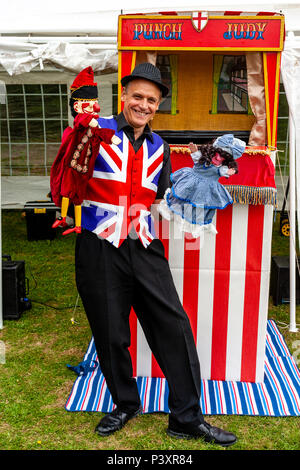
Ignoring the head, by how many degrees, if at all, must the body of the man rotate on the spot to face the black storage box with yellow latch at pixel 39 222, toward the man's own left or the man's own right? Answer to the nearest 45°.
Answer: approximately 180°

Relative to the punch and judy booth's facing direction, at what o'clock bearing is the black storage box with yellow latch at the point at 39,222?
The black storage box with yellow latch is roughly at 5 o'clock from the punch and judy booth.

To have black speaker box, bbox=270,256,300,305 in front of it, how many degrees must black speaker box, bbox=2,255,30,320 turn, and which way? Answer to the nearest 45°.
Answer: approximately 135° to its left

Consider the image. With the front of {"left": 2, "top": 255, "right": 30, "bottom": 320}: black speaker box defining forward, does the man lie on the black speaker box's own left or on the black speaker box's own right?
on the black speaker box's own left

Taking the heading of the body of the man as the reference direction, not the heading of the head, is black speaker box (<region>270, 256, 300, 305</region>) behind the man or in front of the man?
behind

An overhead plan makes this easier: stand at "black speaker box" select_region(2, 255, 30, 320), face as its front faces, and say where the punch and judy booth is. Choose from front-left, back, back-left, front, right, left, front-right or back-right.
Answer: left

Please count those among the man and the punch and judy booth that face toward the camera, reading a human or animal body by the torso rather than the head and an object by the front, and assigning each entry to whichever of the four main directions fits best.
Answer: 2

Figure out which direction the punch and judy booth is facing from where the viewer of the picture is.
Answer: facing the viewer

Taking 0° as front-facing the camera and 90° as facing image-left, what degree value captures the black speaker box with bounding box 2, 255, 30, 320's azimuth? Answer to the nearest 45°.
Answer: approximately 45°

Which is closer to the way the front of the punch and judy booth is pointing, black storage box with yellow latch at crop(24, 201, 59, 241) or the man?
the man

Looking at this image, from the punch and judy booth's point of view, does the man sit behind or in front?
in front
